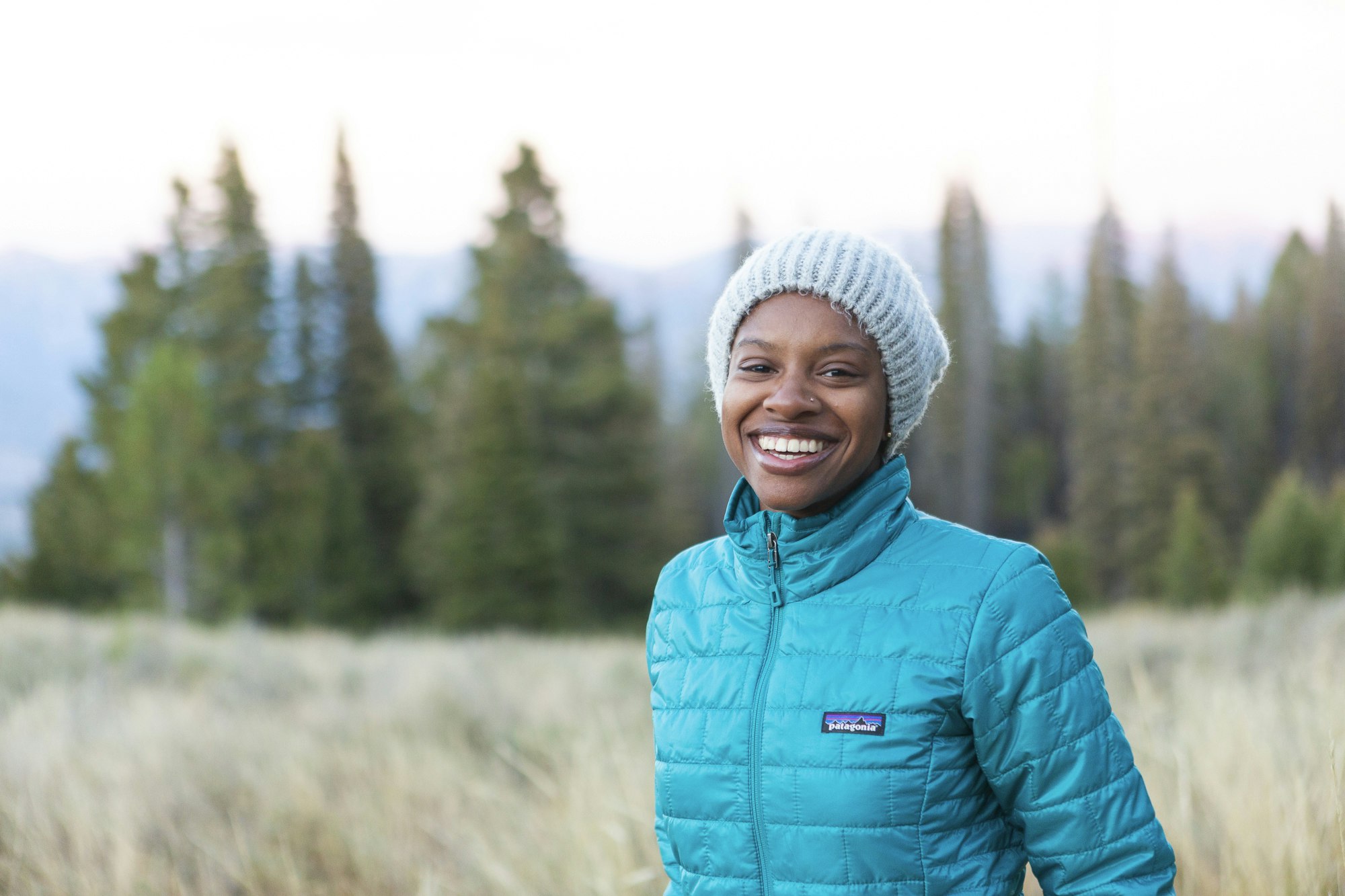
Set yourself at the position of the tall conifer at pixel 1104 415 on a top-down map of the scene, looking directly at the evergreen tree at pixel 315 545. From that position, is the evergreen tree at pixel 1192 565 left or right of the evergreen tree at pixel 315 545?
left

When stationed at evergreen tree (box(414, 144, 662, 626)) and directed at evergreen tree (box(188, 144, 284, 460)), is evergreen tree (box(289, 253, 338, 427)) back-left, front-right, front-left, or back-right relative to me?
front-right

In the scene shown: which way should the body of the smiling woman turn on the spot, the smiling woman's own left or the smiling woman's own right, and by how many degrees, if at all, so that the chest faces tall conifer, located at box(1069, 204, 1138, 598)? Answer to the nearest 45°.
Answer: approximately 135° to the smiling woman's own right

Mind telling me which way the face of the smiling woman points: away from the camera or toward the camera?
toward the camera

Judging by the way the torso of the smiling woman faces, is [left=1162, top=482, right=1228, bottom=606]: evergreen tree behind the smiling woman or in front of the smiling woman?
behind

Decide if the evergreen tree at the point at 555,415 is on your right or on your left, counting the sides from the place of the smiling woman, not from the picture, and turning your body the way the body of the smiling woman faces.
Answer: on your right

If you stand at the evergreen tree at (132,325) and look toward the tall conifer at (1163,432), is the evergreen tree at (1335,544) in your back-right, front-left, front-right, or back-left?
front-right

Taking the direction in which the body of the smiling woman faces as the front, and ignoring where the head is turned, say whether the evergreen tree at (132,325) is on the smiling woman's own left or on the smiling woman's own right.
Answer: on the smiling woman's own right

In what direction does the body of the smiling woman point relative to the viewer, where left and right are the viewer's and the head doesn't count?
facing the viewer and to the left of the viewer
